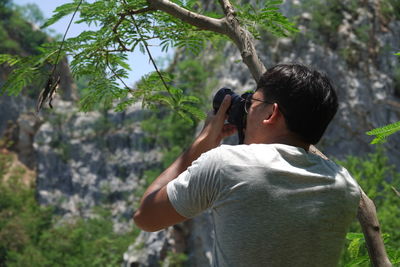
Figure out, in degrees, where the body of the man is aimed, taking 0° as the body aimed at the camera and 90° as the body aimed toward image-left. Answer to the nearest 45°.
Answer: approximately 135°
